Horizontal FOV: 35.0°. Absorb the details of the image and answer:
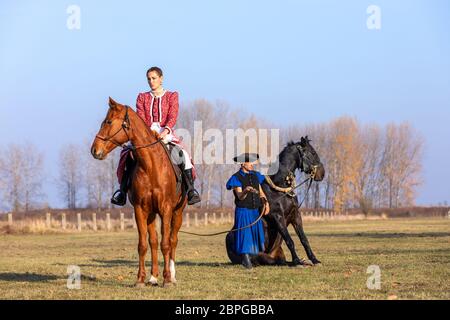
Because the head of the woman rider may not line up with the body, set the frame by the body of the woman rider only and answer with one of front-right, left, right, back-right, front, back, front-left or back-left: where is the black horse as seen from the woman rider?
back-left

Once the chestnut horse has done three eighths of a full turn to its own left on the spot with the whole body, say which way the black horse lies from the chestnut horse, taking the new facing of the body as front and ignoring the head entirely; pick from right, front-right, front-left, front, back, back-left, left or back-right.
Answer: front

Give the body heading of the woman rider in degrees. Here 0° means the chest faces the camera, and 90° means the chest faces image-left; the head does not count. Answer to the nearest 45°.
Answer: approximately 0°

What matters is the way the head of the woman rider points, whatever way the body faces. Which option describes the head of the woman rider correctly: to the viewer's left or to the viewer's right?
to the viewer's left

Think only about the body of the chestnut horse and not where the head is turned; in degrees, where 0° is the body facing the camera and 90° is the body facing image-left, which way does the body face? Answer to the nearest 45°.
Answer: approximately 0°
